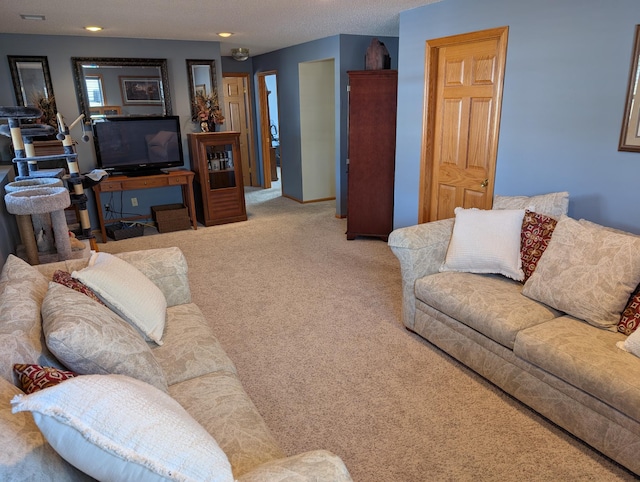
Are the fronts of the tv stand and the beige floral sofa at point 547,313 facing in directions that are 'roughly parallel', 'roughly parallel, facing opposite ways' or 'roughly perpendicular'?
roughly perpendicular

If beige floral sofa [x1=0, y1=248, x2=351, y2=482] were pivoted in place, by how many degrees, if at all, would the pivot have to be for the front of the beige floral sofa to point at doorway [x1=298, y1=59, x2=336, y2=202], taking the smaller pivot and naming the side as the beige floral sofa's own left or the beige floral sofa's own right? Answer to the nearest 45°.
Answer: approximately 45° to the beige floral sofa's own left

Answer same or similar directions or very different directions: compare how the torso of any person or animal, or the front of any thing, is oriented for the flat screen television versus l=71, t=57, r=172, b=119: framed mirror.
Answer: same or similar directions

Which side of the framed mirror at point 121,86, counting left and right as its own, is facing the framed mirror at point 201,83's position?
left

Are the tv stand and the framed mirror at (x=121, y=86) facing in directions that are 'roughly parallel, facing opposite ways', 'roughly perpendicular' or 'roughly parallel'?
roughly parallel

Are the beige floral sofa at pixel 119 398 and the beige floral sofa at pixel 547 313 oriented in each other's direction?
yes

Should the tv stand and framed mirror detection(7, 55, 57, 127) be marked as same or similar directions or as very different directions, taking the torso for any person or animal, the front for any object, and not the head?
same or similar directions

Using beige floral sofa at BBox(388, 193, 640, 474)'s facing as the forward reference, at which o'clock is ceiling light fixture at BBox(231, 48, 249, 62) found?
The ceiling light fixture is roughly at 3 o'clock from the beige floral sofa.

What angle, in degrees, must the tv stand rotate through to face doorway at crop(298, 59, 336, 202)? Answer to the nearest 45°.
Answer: approximately 90° to its left

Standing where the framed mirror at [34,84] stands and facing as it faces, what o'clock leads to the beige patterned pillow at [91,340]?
The beige patterned pillow is roughly at 12 o'clock from the framed mirror.

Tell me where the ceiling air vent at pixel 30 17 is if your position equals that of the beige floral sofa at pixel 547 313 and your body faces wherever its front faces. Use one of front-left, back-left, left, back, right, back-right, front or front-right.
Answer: front-right

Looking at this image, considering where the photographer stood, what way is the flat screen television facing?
facing the viewer

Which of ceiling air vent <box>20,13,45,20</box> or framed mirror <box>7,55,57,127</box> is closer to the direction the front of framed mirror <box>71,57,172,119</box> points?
the ceiling air vent

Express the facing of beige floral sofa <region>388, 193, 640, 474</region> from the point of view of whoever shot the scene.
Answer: facing the viewer and to the left of the viewer

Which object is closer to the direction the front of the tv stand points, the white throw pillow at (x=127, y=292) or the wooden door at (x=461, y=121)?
the white throw pillow

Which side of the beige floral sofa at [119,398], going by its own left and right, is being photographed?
right

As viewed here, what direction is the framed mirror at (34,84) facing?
toward the camera

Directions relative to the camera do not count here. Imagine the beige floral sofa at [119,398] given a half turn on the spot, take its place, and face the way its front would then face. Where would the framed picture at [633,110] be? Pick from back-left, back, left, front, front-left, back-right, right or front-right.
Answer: back
